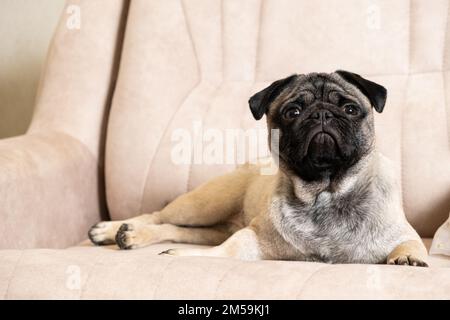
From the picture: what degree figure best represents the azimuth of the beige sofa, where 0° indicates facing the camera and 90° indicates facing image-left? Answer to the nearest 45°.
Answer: approximately 0°
